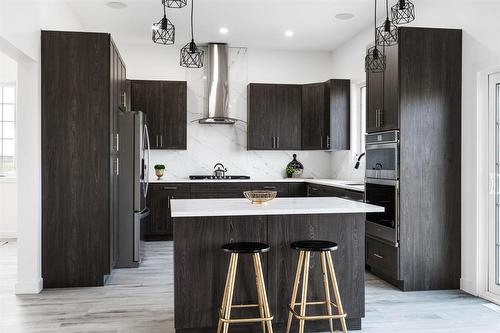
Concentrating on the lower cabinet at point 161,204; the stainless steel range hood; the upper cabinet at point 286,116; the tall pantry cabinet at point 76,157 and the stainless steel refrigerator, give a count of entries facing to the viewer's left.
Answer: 0

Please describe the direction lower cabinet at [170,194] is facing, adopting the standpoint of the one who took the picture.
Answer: facing the viewer

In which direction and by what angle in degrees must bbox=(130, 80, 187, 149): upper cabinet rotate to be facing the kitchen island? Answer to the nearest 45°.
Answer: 0° — it already faces it

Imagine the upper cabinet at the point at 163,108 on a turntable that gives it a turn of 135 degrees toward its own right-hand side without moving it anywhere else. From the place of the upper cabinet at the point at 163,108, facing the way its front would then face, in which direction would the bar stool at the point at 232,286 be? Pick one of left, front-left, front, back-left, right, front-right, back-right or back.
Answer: back-left

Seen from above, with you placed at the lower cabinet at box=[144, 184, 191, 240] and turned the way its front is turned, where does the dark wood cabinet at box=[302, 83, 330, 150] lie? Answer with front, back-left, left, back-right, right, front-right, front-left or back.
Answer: left

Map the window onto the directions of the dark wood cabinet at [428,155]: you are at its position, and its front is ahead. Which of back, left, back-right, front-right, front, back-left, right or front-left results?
front

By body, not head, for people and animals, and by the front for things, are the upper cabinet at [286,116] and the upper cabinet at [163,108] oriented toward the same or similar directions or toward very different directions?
same or similar directions

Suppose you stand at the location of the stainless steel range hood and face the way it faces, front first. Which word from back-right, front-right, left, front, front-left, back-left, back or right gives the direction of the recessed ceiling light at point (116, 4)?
front-right

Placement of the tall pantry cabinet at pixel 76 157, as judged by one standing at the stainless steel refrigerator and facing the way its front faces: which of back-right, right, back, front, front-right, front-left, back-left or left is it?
back-right

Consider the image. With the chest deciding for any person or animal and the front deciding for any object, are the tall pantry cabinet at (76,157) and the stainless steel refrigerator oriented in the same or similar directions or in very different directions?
same or similar directions

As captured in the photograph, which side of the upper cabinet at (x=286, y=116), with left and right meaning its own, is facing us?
front

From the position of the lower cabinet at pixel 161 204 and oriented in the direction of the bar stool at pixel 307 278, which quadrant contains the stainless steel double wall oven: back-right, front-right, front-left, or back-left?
front-left

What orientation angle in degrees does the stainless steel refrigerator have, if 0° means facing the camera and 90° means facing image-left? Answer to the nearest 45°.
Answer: approximately 270°

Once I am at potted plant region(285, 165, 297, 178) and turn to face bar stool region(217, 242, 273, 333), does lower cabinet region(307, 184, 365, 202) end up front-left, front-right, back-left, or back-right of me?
front-left

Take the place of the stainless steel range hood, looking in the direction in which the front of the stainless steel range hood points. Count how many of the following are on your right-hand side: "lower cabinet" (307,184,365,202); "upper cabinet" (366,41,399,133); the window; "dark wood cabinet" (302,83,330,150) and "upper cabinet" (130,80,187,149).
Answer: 2
